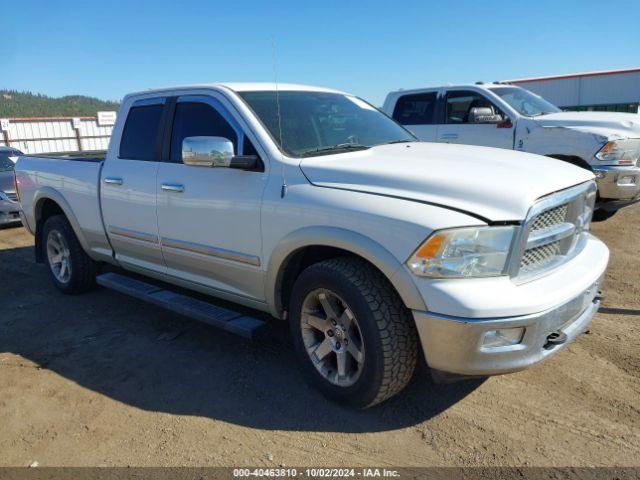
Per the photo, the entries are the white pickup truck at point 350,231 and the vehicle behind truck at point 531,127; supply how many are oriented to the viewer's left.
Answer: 0

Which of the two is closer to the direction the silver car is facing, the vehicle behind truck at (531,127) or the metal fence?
the vehicle behind truck

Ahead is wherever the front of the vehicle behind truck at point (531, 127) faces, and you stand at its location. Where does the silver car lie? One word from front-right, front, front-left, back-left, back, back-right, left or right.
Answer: back-right

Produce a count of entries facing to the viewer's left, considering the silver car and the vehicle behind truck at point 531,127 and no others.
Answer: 0

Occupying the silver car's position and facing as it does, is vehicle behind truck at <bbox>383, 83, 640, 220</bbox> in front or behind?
in front

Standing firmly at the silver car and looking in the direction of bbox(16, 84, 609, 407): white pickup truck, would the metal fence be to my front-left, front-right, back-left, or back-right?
back-left

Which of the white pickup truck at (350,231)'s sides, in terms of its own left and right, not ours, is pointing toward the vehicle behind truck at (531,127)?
left

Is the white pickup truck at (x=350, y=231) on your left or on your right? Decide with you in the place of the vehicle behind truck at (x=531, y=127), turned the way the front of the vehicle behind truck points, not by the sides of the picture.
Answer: on your right

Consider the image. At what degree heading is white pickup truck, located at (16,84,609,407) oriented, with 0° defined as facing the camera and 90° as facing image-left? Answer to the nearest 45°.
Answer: approximately 315°

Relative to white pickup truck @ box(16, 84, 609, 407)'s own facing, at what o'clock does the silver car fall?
The silver car is roughly at 6 o'clock from the white pickup truck.
